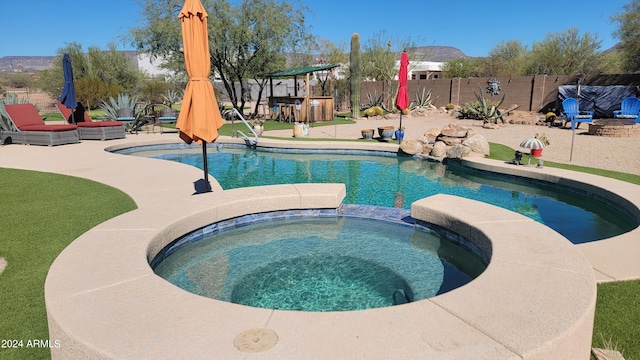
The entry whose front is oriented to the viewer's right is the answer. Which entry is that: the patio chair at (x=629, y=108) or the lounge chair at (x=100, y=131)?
the lounge chair

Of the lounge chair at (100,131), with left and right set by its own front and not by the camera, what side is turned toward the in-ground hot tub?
right

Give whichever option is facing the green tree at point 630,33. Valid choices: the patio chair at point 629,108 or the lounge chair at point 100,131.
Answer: the lounge chair

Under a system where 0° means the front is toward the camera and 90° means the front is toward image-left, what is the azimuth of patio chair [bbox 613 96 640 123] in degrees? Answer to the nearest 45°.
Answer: approximately 45°

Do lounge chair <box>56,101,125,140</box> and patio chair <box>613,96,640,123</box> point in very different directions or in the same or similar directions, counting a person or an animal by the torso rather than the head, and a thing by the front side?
very different directions

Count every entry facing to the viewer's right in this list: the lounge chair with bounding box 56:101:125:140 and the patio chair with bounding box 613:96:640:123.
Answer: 1

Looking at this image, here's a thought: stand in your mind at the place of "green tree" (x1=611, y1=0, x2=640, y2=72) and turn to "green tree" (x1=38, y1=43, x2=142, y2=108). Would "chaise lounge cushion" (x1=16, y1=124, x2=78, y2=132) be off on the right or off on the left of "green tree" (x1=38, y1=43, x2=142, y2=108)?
left

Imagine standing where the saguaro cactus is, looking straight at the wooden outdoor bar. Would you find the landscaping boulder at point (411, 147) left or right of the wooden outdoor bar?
left

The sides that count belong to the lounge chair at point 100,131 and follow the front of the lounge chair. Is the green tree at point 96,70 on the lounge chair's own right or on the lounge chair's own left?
on the lounge chair's own left

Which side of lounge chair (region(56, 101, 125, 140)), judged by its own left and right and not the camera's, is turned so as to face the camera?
right
